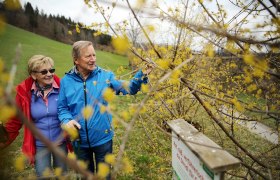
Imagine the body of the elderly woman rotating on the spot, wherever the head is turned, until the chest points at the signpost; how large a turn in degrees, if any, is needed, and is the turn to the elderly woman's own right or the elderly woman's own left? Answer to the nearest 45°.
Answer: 0° — they already face it

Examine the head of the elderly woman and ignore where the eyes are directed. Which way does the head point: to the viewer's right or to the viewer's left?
to the viewer's right

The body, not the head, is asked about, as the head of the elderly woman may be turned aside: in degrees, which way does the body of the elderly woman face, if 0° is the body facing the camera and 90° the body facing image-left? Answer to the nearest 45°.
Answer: approximately 315°
